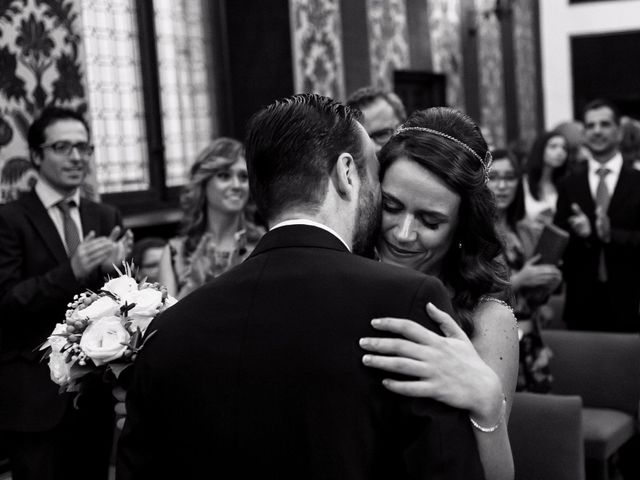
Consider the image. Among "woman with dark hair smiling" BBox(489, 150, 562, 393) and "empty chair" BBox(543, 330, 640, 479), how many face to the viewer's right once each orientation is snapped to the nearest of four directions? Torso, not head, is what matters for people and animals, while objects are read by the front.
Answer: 0

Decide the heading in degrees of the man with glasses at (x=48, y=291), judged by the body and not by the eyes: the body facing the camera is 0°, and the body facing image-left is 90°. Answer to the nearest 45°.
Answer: approximately 315°

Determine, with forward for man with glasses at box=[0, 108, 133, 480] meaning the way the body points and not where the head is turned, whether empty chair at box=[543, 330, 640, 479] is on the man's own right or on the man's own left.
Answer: on the man's own left

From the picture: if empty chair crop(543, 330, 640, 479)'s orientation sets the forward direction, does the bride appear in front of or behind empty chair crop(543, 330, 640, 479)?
in front

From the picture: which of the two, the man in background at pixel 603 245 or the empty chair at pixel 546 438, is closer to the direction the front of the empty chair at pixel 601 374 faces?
the empty chair

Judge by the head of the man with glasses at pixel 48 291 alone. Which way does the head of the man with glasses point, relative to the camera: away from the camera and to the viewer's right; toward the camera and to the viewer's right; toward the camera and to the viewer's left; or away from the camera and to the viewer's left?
toward the camera and to the viewer's right

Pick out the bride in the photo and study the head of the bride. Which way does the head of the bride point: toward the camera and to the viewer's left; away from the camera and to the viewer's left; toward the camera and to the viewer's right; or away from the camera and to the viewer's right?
toward the camera and to the viewer's left

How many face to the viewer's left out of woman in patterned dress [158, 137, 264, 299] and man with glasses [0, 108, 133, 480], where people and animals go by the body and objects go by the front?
0

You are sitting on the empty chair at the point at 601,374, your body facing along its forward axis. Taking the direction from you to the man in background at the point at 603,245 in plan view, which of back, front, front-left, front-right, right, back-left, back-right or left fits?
back-right

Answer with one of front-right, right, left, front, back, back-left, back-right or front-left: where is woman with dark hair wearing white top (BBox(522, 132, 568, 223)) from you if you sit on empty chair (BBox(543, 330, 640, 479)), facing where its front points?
back-right

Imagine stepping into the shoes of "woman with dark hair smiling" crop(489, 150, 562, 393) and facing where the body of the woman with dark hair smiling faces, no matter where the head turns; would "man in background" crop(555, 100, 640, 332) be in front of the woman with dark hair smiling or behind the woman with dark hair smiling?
behind

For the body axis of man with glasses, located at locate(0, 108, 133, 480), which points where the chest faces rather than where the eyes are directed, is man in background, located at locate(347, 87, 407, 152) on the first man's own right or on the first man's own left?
on the first man's own left
